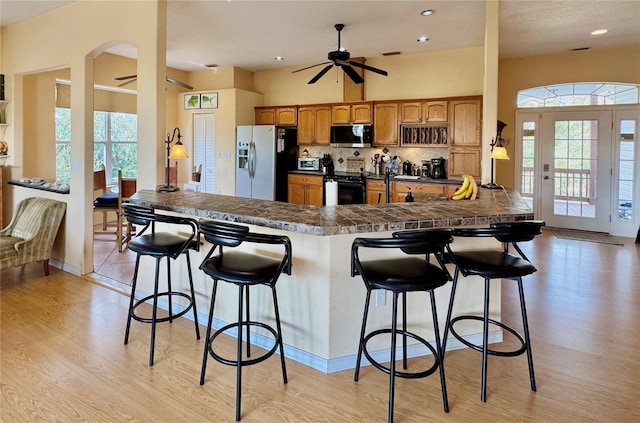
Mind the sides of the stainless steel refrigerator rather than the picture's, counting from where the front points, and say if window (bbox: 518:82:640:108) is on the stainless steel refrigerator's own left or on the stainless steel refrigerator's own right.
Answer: on the stainless steel refrigerator's own left

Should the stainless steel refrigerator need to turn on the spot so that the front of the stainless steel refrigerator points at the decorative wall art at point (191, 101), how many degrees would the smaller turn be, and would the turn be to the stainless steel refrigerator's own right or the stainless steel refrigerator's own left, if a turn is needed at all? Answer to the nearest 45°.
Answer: approximately 90° to the stainless steel refrigerator's own right

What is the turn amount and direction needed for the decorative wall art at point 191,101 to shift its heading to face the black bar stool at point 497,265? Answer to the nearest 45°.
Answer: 0° — it already faces it

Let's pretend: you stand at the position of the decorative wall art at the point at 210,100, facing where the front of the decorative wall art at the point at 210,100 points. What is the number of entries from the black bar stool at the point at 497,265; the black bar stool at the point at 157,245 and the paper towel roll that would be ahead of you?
3
